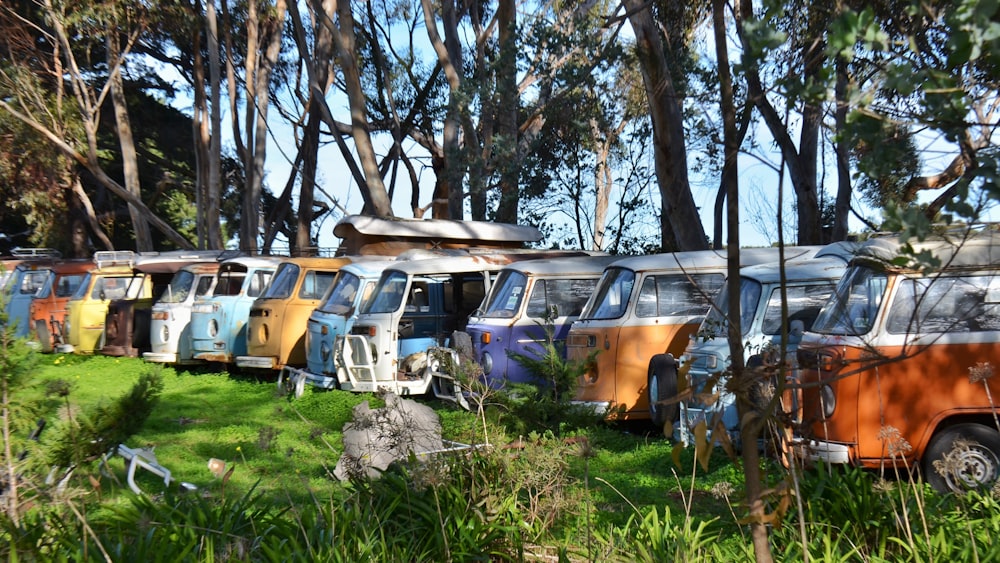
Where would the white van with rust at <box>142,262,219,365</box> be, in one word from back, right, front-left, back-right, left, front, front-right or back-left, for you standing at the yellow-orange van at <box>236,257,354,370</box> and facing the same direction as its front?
right

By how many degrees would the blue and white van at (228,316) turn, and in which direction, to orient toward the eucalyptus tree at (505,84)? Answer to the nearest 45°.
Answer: approximately 135° to its left

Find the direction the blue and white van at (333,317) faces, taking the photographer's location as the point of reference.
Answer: facing the viewer and to the left of the viewer

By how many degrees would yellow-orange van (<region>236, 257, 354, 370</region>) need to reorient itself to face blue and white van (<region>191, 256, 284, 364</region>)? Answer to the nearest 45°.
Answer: approximately 90° to its right

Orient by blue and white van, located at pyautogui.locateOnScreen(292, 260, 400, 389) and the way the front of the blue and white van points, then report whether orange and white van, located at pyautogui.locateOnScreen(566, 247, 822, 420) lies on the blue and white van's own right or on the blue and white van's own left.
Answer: on the blue and white van's own left

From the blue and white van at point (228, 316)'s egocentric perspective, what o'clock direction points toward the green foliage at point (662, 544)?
The green foliage is roughly at 10 o'clock from the blue and white van.

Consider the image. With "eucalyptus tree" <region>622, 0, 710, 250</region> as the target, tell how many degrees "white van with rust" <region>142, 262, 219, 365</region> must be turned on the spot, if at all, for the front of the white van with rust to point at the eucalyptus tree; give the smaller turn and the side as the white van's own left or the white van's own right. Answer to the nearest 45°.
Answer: approximately 90° to the white van's own left

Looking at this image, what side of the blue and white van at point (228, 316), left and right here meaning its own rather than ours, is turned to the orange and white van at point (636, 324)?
left

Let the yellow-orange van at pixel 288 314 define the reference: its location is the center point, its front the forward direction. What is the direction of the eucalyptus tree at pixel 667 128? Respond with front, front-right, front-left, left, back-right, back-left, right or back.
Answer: left

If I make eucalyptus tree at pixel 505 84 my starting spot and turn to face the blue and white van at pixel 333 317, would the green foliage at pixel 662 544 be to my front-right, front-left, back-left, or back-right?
front-left

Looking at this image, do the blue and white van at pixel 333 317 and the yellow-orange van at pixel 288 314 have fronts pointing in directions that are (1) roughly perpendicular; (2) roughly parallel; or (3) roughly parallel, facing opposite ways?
roughly parallel

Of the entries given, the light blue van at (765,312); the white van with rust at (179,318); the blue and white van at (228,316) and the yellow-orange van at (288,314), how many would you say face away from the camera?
0

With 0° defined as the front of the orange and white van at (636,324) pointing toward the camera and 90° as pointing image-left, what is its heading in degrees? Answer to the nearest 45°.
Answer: approximately 45°

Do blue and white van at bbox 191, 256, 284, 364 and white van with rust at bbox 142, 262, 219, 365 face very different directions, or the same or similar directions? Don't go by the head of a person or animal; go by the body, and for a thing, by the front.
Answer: same or similar directions
